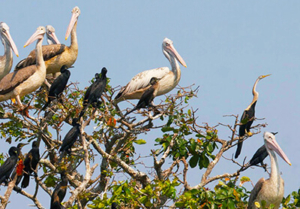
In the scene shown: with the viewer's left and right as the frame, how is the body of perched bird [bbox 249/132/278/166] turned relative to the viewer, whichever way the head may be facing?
facing to the right of the viewer

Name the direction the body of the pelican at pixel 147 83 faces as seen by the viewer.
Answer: to the viewer's right

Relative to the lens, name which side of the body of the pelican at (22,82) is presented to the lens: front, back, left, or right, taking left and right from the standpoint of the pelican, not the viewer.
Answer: right

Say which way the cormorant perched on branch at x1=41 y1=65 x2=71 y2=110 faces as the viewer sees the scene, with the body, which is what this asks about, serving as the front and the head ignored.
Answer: to the viewer's right
